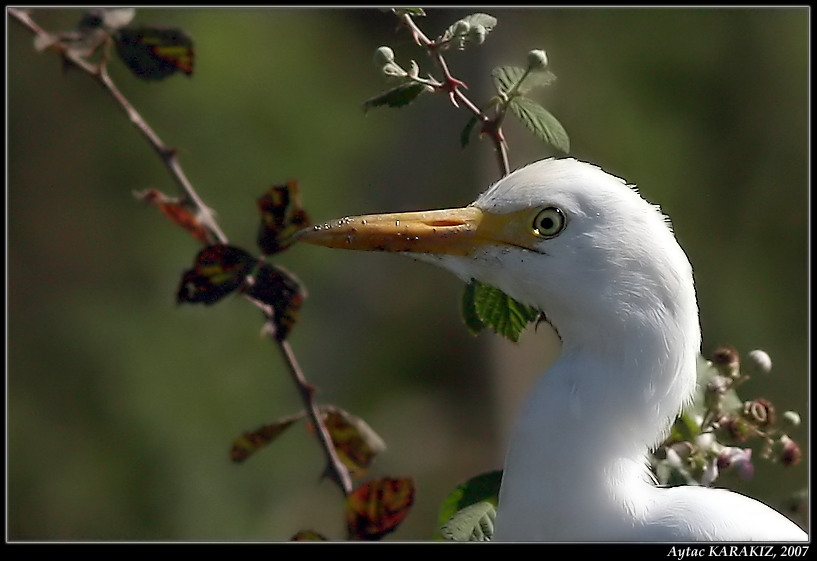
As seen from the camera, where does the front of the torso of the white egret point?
to the viewer's left

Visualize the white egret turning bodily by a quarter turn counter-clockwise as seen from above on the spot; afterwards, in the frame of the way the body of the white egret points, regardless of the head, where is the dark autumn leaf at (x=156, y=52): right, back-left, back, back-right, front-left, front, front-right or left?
back-right
